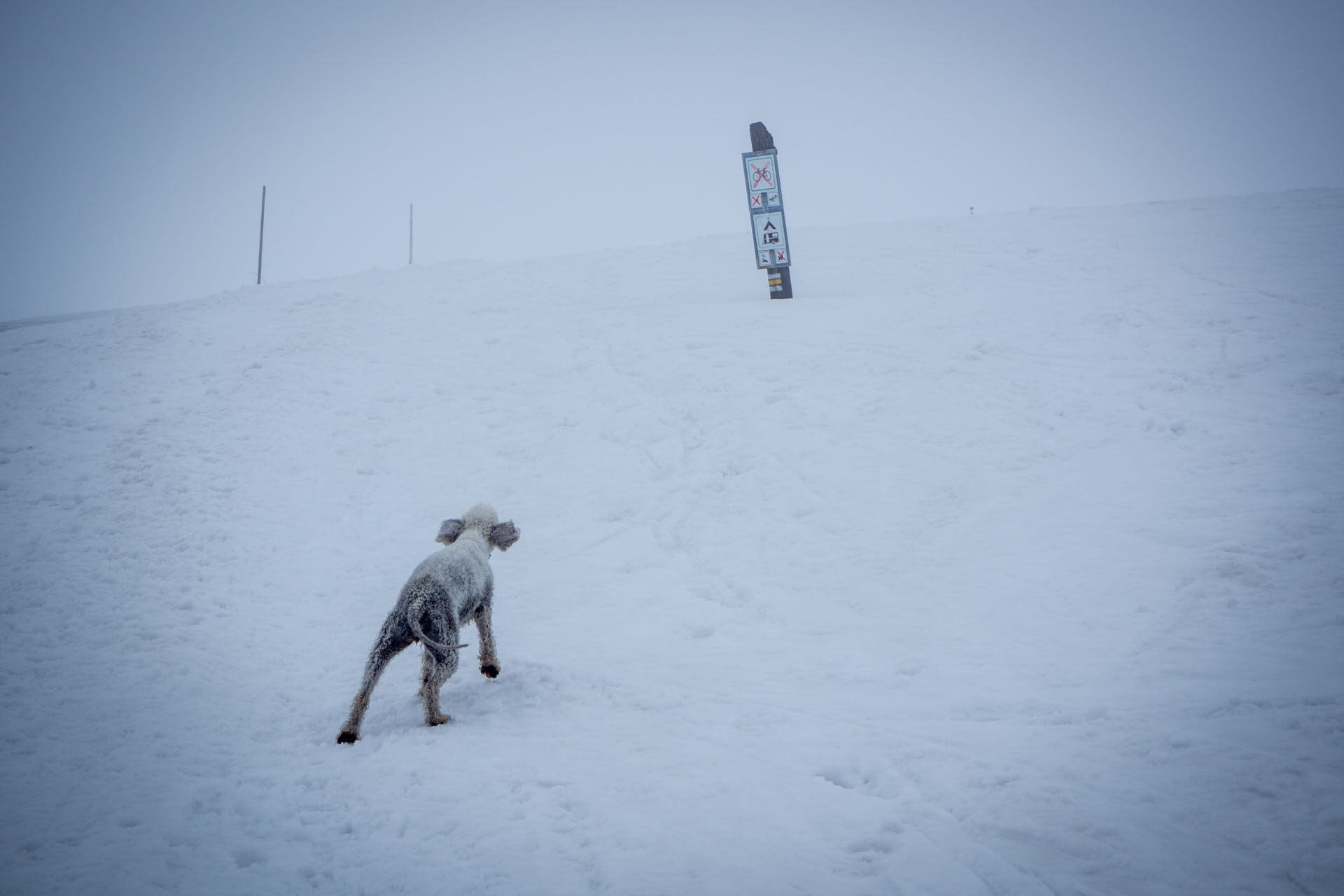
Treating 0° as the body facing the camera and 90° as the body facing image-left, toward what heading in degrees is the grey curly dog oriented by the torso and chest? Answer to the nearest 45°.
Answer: approximately 225°
